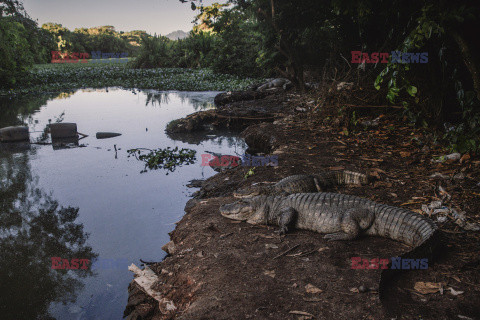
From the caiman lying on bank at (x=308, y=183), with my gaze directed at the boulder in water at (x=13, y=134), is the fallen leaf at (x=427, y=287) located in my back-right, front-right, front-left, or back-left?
back-left

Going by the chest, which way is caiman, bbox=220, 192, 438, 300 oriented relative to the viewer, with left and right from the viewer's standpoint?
facing to the left of the viewer

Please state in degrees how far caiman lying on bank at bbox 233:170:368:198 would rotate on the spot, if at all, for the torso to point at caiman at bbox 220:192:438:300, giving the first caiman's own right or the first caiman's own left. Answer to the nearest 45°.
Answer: approximately 90° to the first caiman's own left

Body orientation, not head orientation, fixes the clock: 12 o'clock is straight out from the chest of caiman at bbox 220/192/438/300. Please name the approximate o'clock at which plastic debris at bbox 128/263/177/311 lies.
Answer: The plastic debris is roughly at 11 o'clock from the caiman.

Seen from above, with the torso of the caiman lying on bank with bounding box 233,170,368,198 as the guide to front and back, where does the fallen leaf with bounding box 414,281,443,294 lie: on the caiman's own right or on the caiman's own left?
on the caiman's own left

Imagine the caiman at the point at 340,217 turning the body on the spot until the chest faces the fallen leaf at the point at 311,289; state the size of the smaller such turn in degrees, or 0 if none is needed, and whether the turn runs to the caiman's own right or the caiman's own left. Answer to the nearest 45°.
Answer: approximately 90° to the caiman's own left

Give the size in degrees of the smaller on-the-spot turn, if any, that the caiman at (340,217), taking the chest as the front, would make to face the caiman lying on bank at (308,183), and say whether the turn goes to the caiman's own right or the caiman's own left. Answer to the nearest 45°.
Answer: approximately 90° to the caiman's own right

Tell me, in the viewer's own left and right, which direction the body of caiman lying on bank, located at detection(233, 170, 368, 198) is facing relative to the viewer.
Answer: facing to the left of the viewer

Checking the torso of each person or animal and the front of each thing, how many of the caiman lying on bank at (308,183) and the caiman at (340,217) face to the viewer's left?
2

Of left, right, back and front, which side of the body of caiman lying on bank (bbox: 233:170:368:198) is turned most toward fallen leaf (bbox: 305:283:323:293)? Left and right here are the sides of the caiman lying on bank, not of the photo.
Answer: left
